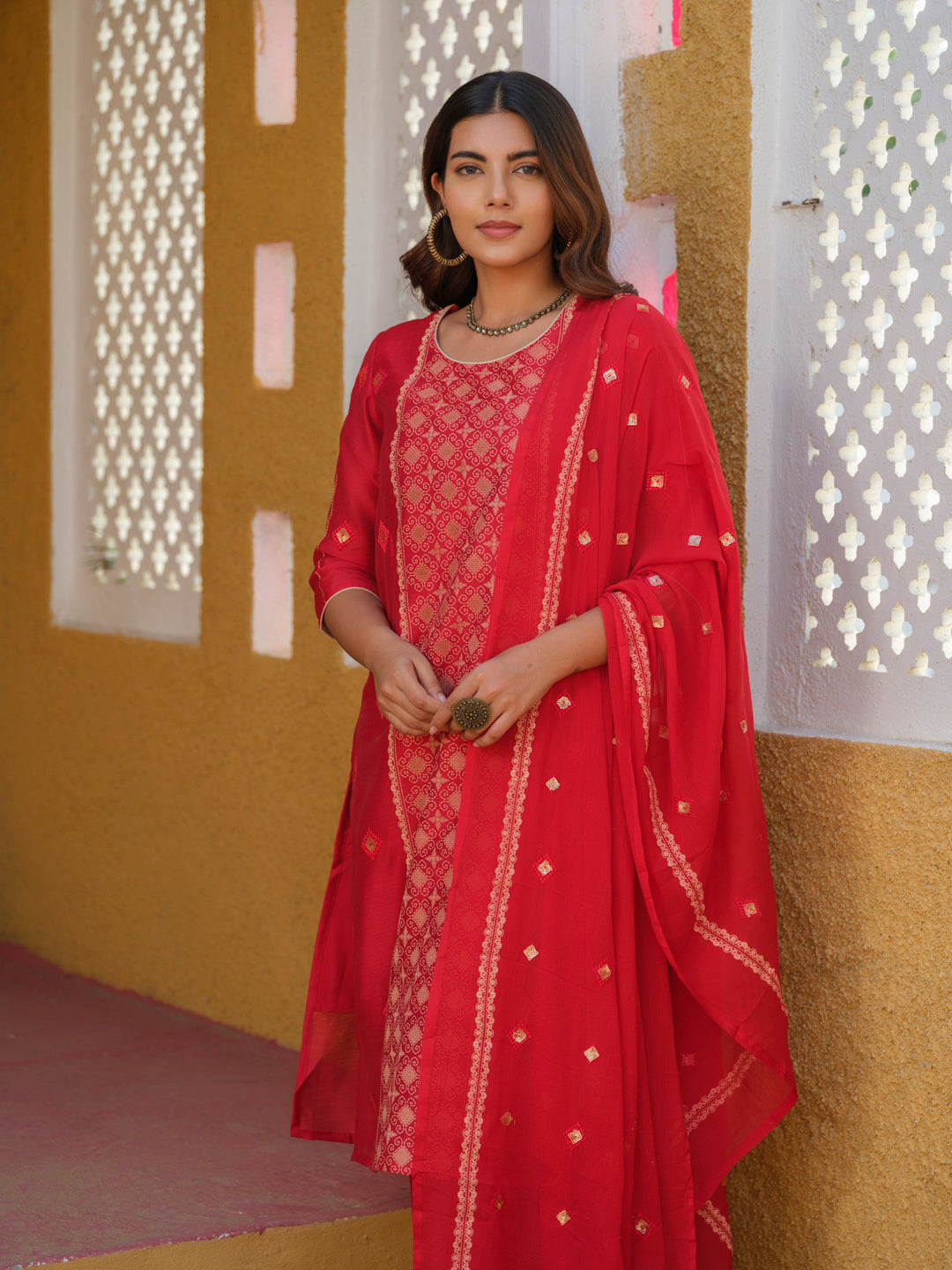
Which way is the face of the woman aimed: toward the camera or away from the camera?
toward the camera

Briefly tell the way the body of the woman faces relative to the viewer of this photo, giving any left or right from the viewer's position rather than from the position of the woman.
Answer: facing the viewer and to the left of the viewer
